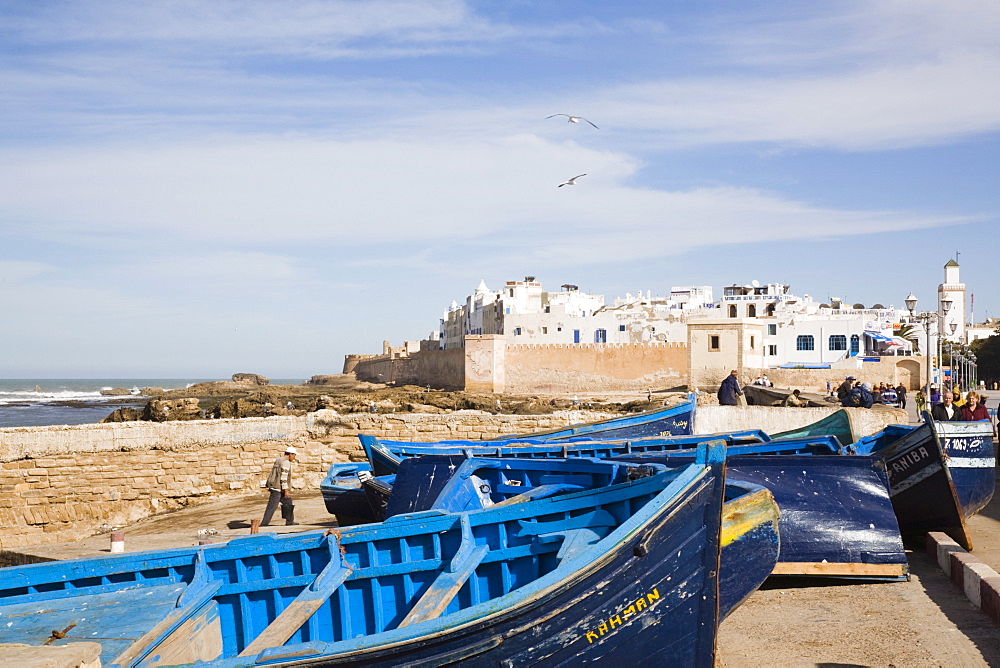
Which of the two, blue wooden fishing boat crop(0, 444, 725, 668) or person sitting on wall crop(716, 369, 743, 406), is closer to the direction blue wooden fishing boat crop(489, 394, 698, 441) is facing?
the person sitting on wall

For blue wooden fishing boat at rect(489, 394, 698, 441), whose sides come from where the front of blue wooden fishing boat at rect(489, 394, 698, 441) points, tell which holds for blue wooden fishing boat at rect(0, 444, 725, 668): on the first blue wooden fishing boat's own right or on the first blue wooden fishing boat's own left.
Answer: on the first blue wooden fishing boat's own right

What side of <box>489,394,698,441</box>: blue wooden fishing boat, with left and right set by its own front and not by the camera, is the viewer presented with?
right

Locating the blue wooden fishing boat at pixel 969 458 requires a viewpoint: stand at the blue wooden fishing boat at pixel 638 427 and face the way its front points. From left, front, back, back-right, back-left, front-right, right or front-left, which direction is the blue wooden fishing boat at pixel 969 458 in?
front-right

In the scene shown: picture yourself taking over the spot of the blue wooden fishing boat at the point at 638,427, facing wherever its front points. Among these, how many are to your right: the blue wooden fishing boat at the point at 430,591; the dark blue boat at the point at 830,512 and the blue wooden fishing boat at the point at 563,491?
3

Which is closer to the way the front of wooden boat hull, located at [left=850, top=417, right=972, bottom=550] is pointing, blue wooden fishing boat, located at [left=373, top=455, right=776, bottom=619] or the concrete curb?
the concrete curb

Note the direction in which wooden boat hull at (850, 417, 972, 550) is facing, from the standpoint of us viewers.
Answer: facing the viewer and to the right of the viewer

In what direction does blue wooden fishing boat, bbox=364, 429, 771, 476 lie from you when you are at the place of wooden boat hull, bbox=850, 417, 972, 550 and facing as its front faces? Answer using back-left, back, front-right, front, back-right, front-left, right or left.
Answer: back-right

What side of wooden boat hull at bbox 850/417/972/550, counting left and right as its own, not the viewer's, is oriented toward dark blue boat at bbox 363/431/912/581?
right

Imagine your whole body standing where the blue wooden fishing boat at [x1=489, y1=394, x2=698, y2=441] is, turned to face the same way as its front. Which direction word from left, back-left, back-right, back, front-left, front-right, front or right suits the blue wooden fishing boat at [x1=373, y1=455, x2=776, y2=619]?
right
